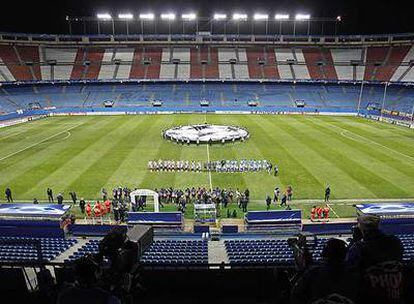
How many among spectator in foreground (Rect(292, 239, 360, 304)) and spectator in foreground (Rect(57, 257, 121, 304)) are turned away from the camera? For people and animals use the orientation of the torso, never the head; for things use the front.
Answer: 2

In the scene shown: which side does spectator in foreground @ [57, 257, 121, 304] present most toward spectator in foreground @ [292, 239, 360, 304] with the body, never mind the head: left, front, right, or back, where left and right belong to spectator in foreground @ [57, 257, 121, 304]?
right

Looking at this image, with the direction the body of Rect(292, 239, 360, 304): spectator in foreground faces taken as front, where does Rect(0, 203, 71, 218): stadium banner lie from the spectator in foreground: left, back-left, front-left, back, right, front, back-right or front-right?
front-left

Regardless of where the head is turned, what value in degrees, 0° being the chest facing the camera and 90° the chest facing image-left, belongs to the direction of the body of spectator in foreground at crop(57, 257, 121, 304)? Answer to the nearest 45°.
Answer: approximately 180°

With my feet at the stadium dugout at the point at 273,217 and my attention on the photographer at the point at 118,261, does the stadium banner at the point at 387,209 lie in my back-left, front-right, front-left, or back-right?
back-left

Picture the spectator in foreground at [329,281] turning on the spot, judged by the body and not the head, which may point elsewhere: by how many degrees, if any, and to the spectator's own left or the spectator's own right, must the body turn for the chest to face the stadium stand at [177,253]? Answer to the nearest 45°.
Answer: approximately 45° to the spectator's own left

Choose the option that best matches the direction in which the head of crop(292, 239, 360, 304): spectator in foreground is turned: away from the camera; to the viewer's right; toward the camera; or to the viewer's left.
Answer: away from the camera

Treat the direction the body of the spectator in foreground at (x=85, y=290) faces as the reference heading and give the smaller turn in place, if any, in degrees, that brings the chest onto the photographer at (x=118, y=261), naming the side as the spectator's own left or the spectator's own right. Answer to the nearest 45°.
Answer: approximately 45° to the spectator's own right

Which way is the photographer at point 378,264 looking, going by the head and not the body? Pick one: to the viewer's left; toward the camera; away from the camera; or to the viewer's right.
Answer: away from the camera

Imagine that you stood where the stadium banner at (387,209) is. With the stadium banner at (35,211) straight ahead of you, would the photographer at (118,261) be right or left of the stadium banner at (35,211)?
left

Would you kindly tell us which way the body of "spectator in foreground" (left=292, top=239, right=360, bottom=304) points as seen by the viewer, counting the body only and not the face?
away from the camera

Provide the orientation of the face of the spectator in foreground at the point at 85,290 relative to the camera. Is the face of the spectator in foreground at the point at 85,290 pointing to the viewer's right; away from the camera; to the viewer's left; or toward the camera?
away from the camera

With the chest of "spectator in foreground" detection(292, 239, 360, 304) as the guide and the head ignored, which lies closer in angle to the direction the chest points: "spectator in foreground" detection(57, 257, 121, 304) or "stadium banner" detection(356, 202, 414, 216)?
the stadium banner

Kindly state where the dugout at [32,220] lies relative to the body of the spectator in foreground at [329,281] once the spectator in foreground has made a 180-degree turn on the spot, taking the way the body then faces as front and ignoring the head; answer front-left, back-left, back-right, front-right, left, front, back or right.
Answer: back-right

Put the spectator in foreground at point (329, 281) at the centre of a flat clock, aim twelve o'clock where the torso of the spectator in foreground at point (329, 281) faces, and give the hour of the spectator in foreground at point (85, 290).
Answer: the spectator in foreground at point (85, 290) is roughly at 8 o'clock from the spectator in foreground at point (329, 281).

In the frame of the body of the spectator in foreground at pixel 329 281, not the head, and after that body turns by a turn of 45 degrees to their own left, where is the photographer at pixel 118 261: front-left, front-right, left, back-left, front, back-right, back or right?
front-left

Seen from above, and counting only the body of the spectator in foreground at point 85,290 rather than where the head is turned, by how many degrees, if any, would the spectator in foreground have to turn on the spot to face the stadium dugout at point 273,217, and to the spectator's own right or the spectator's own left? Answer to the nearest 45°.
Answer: approximately 45° to the spectator's own right
